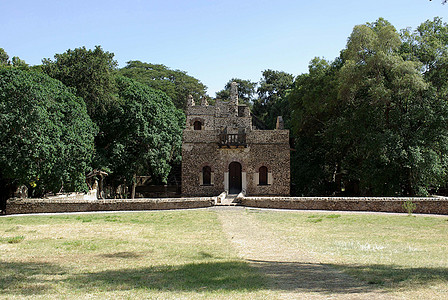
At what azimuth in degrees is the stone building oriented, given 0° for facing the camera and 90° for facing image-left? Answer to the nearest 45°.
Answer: approximately 0°

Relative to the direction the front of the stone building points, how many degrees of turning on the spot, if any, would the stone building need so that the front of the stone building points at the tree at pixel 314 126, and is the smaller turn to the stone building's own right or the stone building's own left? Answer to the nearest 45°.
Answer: approximately 135° to the stone building's own left

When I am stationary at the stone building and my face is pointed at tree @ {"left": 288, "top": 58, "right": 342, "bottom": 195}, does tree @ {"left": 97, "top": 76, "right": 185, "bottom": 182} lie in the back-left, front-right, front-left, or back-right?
back-left

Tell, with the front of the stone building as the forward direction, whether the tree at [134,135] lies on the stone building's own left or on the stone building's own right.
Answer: on the stone building's own right

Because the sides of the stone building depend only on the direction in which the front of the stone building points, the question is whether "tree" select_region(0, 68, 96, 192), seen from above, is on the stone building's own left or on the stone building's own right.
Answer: on the stone building's own right

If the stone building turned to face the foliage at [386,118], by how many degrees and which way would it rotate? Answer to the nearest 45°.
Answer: approximately 45° to its left

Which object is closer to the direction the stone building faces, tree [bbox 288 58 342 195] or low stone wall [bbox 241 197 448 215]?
the low stone wall

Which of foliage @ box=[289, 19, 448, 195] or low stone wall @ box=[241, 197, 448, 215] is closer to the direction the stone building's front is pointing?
the low stone wall

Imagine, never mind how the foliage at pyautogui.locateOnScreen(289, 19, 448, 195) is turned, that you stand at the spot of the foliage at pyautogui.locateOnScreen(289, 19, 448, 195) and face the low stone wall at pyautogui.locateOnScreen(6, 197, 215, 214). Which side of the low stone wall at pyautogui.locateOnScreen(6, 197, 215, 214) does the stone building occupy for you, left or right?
right
